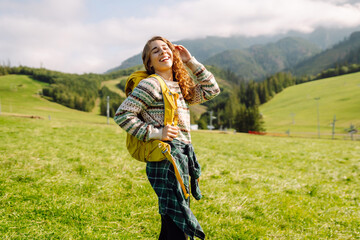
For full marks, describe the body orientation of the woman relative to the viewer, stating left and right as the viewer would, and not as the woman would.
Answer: facing the viewer and to the right of the viewer
